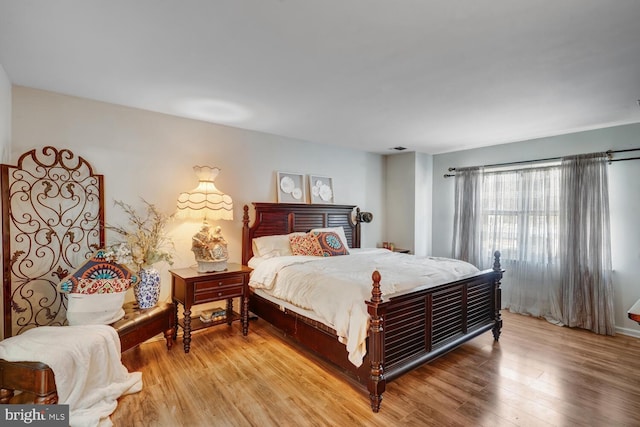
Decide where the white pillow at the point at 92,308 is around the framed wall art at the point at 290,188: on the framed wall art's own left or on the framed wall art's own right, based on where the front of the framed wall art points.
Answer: on the framed wall art's own right

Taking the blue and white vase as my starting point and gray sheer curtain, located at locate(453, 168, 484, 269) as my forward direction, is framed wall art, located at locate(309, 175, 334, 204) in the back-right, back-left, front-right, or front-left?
front-left

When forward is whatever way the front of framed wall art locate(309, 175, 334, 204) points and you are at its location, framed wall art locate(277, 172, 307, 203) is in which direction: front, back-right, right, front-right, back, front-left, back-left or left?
right

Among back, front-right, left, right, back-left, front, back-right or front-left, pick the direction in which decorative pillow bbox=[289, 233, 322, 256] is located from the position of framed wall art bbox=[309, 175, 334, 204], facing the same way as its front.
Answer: front-right

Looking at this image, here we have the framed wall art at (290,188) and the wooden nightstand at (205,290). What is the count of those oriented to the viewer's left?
0

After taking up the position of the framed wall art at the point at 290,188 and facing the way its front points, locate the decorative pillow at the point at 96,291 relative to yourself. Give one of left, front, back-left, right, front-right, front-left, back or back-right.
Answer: right

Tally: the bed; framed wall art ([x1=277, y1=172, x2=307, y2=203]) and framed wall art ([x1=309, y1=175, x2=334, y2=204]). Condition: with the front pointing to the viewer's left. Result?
0

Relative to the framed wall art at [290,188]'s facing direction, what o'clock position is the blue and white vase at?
The blue and white vase is roughly at 3 o'clock from the framed wall art.

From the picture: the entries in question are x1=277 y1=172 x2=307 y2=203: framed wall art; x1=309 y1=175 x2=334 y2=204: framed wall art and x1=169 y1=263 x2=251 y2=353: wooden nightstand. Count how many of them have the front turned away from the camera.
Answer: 0

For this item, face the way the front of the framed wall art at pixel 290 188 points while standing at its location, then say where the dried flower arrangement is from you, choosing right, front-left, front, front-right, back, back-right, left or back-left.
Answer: right

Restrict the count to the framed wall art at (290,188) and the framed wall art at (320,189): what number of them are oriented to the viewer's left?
0

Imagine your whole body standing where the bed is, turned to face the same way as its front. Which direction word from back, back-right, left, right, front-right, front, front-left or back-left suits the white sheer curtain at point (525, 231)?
left

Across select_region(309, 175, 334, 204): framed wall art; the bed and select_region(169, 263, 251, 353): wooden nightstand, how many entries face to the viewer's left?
0

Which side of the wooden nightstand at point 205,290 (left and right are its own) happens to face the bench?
right

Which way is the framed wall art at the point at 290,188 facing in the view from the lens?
facing the viewer and to the right of the viewer
